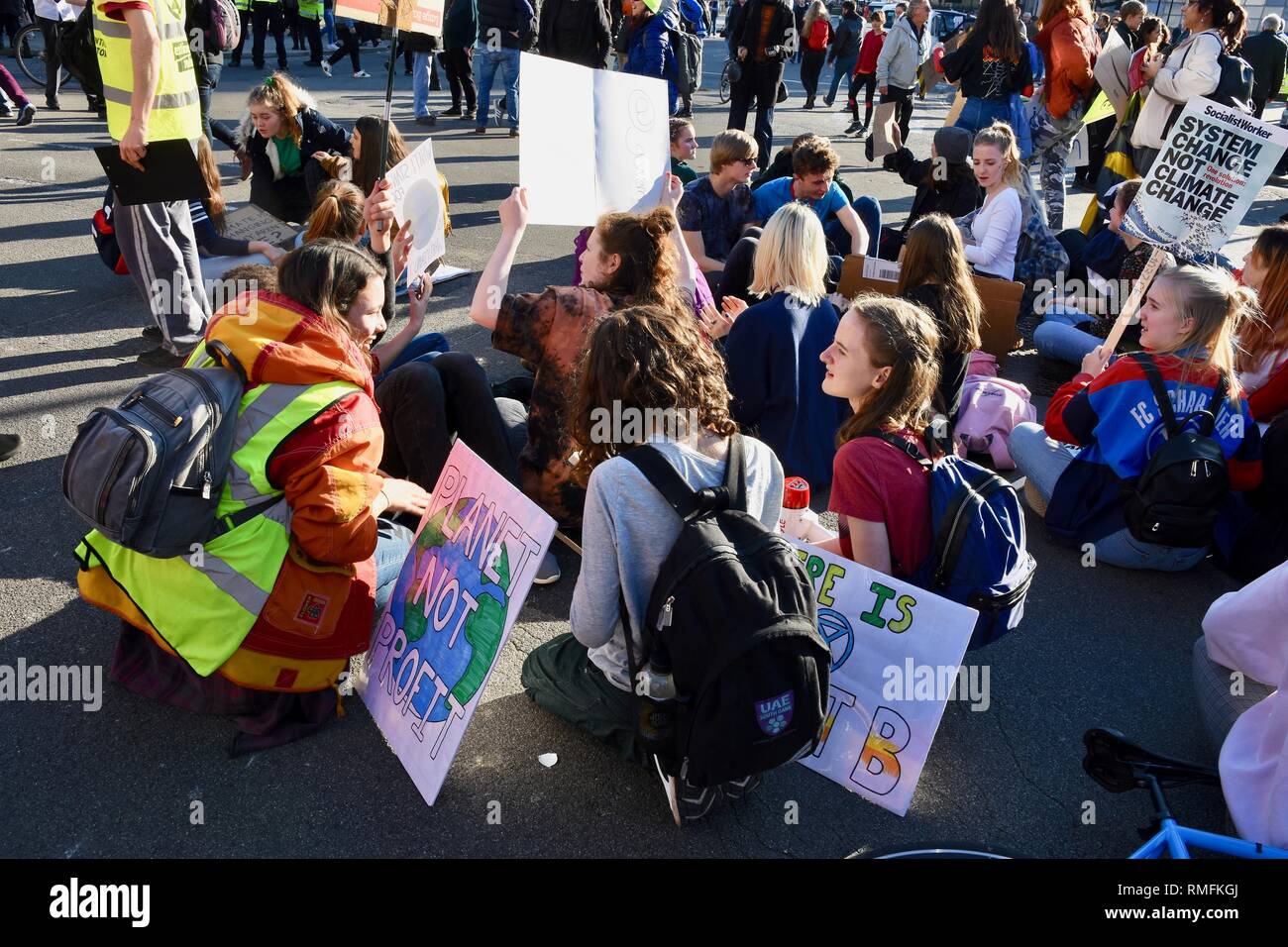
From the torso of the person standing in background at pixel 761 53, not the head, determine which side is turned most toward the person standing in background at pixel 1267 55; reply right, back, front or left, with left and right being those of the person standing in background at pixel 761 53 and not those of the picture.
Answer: left

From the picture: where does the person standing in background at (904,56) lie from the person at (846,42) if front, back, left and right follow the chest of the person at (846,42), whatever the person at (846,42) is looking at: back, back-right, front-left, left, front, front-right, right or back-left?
back-left

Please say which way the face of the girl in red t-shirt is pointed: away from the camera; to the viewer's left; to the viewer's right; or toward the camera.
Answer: to the viewer's left

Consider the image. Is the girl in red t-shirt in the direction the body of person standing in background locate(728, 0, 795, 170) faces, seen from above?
yes

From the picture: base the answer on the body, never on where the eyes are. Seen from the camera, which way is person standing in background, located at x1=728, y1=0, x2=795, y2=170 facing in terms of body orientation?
toward the camera

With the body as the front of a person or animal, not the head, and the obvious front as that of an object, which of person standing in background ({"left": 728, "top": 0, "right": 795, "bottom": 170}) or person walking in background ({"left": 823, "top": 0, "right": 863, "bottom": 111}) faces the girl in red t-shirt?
person standing in background ({"left": 728, "top": 0, "right": 795, "bottom": 170})

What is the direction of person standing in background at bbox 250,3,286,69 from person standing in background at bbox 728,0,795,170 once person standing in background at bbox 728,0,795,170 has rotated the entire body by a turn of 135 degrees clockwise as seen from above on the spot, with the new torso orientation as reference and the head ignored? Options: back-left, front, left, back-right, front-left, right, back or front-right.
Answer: front

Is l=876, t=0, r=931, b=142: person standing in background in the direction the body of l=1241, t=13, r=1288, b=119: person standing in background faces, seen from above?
no

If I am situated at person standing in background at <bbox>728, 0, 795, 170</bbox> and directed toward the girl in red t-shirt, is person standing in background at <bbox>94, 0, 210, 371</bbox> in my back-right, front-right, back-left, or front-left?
front-right

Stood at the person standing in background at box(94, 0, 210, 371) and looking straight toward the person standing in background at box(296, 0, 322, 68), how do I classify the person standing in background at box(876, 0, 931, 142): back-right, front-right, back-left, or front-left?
front-right
